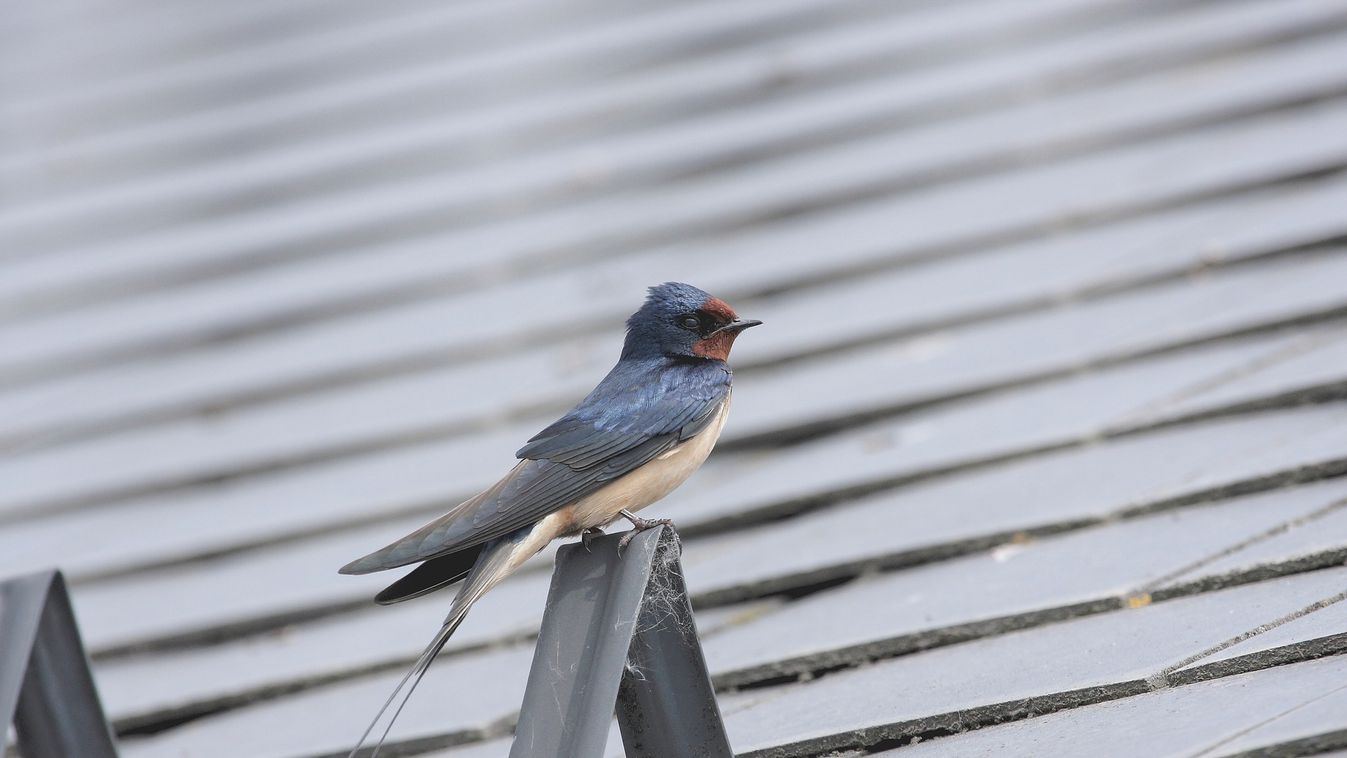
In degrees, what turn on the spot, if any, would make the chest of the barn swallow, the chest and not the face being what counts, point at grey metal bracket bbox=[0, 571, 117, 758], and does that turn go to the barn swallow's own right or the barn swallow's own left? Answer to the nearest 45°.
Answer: approximately 180°

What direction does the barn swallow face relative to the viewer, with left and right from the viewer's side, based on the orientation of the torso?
facing to the right of the viewer
